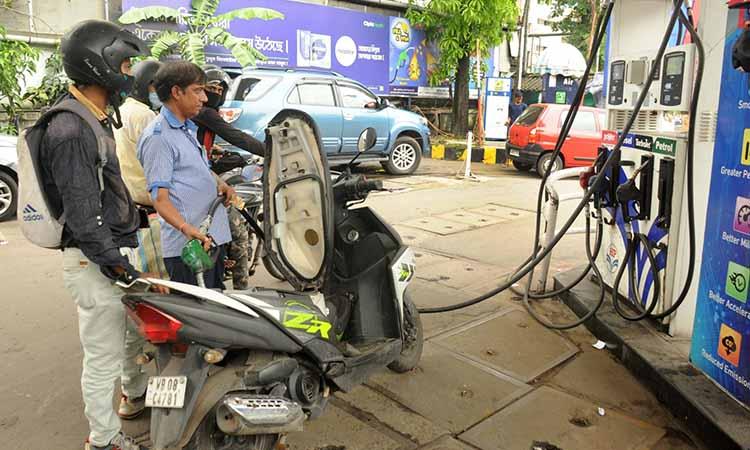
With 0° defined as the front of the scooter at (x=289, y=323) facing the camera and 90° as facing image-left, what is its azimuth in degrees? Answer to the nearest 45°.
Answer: approximately 225°

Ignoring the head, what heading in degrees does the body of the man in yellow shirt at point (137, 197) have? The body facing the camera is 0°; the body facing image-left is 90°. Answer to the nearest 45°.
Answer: approximately 270°

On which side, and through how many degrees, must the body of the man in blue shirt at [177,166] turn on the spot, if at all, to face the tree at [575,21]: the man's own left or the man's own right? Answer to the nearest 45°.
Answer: approximately 45° to the man's own left

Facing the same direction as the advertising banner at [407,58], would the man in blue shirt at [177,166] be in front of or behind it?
in front

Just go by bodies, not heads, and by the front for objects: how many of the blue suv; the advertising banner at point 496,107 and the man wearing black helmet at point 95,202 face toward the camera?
1

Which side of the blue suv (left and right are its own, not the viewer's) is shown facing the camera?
right

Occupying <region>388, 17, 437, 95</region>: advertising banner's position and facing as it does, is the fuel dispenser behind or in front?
in front

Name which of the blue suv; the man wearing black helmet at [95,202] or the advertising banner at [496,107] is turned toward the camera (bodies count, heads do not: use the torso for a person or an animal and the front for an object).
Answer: the advertising banner

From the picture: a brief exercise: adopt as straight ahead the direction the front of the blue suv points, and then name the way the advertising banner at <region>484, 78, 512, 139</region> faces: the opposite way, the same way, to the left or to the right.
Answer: to the right

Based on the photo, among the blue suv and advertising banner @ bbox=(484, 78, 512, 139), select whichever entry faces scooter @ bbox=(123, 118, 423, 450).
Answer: the advertising banner

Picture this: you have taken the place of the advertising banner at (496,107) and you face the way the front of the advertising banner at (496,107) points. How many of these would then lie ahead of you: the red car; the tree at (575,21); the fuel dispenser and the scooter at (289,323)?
3

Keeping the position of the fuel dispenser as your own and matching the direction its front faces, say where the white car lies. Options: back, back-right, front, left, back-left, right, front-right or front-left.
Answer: front-right

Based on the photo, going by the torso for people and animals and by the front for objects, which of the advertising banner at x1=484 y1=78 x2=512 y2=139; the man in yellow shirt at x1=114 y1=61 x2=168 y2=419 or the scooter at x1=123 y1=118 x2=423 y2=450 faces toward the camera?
the advertising banner

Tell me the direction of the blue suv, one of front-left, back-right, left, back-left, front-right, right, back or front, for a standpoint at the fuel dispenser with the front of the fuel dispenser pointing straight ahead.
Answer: right

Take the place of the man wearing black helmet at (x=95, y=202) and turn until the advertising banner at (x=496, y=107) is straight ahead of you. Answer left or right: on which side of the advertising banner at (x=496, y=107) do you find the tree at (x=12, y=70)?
left
